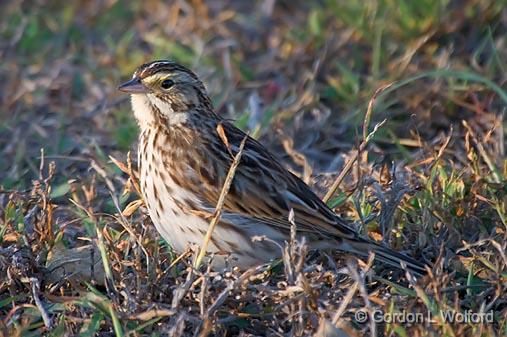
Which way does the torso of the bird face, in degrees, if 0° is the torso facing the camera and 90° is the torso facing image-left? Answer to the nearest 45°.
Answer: approximately 90°
